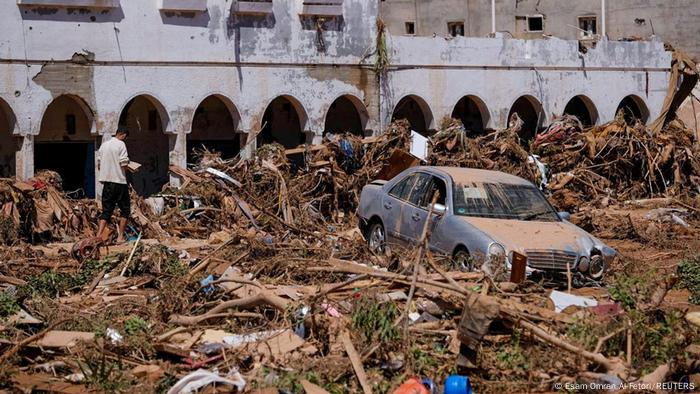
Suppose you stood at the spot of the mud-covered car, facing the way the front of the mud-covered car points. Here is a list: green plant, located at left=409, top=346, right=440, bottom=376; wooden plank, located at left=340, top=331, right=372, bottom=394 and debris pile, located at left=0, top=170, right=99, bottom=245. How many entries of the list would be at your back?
1

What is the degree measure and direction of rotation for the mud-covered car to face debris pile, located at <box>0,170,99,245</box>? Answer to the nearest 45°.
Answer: approximately 180°

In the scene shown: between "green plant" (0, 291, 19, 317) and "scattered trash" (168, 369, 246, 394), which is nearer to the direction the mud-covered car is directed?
the scattered trash

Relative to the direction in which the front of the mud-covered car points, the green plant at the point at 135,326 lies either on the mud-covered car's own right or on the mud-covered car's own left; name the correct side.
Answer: on the mud-covered car's own right

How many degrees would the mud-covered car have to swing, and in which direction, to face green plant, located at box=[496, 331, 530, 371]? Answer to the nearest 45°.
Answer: approximately 45° to its right

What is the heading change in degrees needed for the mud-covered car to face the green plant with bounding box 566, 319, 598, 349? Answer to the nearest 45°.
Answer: approximately 45° to its right

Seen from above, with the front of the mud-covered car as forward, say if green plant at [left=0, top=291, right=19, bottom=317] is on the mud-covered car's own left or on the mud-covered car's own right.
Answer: on the mud-covered car's own right

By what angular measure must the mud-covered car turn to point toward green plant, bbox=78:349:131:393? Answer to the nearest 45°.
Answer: approximately 90° to its right

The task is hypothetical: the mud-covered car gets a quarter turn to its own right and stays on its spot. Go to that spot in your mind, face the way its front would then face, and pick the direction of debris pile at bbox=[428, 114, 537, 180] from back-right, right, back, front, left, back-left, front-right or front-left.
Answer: back-right

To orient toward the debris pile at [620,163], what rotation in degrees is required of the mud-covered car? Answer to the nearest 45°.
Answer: approximately 135° to its left

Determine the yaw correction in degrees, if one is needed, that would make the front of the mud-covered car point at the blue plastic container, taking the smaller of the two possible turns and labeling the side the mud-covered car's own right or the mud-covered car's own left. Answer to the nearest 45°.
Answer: approximately 45° to the mud-covered car's own right

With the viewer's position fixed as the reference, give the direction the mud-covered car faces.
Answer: facing the viewer and to the right of the viewer

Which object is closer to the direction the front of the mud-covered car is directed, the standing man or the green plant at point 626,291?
the green plant
